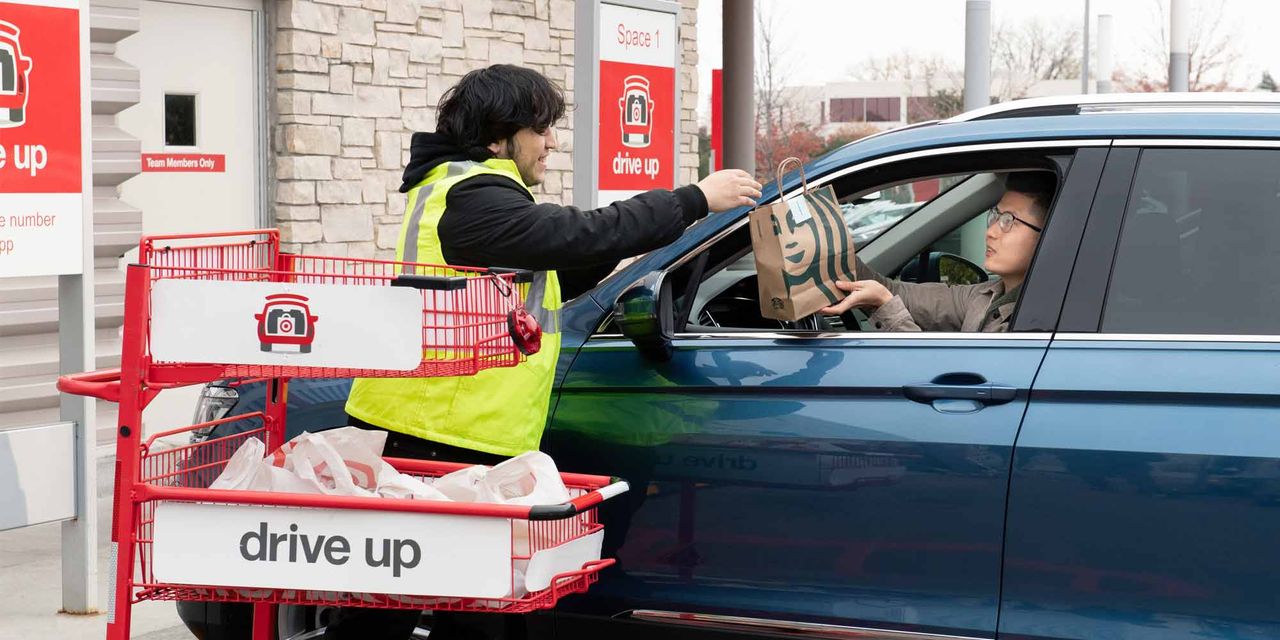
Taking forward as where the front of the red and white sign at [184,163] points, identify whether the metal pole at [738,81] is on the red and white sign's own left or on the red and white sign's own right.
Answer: on the red and white sign's own left

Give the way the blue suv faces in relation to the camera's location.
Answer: facing to the left of the viewer

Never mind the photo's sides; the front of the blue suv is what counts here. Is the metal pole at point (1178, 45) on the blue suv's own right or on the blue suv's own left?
on the blue suv's own right

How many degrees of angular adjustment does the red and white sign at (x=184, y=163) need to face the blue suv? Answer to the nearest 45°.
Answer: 0° — it already faces it

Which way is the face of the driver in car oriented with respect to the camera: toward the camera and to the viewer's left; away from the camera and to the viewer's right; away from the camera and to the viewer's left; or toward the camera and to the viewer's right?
toward the camera and to the viewer's left

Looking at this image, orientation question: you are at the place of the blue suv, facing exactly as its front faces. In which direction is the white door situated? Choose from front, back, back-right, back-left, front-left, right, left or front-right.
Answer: front-right

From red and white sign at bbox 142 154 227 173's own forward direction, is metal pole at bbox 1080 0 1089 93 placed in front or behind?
behind

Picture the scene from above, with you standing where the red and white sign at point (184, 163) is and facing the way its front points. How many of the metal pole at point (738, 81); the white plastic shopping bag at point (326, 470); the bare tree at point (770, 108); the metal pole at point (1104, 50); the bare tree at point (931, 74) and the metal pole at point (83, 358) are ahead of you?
2

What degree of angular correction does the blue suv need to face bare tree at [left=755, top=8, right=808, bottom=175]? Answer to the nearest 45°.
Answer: approximately 90° to its right

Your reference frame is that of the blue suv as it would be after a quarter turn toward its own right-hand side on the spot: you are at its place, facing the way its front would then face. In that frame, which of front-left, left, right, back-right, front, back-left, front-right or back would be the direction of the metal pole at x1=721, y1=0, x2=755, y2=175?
front

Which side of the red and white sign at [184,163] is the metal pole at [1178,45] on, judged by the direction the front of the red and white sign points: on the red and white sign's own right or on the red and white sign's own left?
on the red and white sign's own left

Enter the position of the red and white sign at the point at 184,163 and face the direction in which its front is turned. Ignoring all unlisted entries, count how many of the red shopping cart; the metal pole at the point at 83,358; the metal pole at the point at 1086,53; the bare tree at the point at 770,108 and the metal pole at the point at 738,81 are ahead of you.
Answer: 2

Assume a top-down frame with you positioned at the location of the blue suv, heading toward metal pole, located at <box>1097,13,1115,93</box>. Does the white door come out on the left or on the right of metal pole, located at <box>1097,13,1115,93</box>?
left

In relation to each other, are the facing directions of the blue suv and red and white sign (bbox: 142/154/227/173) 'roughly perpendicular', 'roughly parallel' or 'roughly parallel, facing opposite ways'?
roughly perpendicular

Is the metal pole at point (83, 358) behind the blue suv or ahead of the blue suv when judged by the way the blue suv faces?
ahead

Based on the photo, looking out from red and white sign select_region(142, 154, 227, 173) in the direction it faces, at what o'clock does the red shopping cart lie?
The red shopping cart is roughly at 12 o'clock from the red and white sign.

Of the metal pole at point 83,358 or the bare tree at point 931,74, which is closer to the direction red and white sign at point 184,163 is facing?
the metal pole

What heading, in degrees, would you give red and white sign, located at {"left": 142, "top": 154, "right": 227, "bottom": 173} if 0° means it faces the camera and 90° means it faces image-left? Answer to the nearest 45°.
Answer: approximately 0°

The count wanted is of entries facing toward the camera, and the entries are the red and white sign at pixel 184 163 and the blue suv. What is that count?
1
